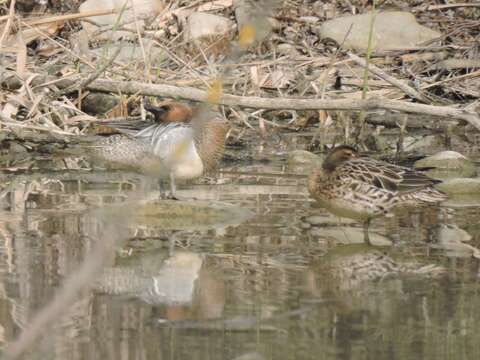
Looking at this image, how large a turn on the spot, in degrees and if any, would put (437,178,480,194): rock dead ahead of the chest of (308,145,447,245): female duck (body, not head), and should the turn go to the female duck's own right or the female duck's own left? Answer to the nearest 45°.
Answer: approximately 135° to the female duck's own right

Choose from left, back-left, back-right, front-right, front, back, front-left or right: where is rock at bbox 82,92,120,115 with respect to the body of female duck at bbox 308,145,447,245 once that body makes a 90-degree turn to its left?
back-right

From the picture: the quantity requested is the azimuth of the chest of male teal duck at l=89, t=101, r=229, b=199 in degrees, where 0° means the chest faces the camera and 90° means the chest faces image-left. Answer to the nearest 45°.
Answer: approximately 270°

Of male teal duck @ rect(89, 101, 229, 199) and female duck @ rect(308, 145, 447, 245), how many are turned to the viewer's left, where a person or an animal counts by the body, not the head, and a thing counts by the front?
1

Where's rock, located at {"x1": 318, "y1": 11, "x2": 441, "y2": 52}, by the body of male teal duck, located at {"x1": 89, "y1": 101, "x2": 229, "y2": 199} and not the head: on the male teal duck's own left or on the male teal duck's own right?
on the male teal duck's own left

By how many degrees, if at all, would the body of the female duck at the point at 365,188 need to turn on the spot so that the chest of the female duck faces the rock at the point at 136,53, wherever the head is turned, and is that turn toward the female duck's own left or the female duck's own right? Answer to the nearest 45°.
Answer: approximately 45° to the female duck's own right

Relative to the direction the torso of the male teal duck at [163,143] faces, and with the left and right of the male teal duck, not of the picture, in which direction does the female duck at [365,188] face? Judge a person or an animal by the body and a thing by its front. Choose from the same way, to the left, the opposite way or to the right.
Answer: the opposite way

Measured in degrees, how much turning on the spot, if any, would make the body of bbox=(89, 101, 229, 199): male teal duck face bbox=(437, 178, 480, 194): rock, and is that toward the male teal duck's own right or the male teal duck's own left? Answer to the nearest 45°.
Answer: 0° — it already faces it

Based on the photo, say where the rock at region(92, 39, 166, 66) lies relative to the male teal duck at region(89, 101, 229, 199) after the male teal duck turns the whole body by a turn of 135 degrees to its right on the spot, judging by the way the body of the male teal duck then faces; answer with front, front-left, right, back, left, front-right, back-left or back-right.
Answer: back-right

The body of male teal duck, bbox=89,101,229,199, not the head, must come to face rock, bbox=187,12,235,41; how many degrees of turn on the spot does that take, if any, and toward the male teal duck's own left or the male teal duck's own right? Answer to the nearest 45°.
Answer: approximately 90° to the male teal duck's own left

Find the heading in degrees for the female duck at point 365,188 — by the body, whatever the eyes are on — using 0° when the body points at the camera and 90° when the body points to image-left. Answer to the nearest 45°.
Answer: approximately 90°

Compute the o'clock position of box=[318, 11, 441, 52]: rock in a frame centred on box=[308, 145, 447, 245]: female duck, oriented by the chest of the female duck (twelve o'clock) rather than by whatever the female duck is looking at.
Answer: The rock is roughly at 3 o'clock from the female duck.

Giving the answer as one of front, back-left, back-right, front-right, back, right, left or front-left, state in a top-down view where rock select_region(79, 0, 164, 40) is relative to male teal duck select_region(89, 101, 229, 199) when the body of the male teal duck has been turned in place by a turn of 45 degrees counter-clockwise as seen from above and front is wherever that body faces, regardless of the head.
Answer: front-left

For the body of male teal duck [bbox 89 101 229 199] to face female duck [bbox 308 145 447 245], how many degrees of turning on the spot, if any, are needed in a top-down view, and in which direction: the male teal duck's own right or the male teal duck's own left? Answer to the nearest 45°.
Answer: approximately 45° to the male teal duck's own right

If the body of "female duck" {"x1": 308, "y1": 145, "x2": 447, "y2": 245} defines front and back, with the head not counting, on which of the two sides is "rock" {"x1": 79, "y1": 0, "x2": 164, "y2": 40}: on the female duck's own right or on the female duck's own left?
on the female duck's own right
